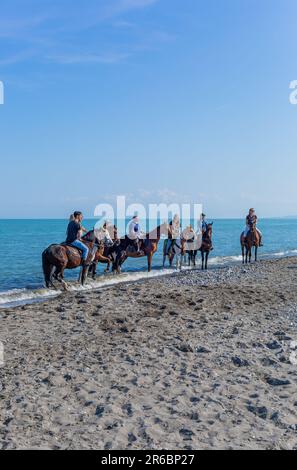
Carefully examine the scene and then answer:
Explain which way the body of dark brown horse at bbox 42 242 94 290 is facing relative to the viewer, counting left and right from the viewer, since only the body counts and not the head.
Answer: facing away from the viewer and to the right of the viewer

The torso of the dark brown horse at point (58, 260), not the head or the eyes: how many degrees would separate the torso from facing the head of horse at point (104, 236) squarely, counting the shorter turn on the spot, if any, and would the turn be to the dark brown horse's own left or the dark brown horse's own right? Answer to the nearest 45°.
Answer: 0° — it already faces them
